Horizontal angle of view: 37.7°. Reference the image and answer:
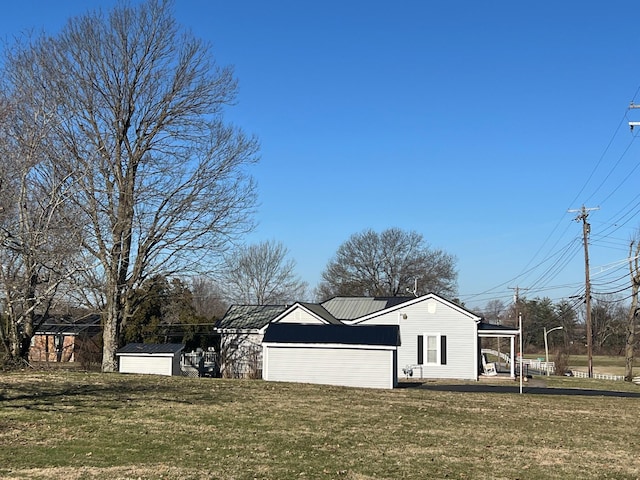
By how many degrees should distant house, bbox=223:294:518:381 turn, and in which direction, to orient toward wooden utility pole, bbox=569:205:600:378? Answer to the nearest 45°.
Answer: approximately 45° to its left

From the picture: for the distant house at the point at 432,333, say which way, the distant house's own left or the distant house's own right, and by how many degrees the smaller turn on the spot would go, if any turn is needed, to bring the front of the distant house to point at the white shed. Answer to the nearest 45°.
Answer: approximately 135° to the distant house's own right
